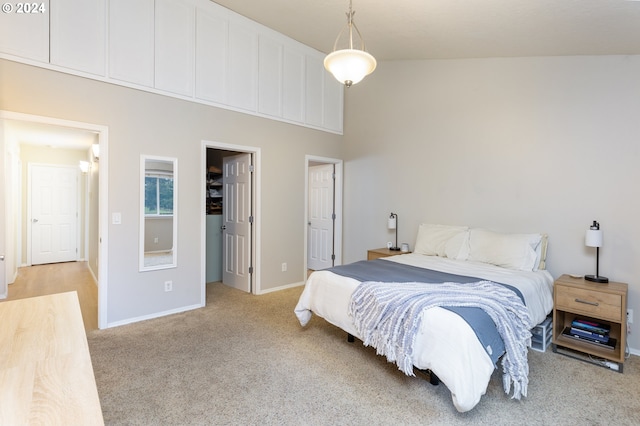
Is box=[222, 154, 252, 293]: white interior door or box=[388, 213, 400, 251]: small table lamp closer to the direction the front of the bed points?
the white interior door

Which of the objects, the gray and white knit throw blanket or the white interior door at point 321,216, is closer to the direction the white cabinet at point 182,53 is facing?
the gray and white knit throw blanket

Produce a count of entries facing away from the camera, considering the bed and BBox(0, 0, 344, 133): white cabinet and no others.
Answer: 0

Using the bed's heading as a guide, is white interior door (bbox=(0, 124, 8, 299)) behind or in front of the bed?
in front

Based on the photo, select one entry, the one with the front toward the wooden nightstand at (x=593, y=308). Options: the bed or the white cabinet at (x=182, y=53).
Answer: the white cabinet

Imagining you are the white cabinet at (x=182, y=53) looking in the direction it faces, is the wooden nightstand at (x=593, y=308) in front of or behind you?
in front

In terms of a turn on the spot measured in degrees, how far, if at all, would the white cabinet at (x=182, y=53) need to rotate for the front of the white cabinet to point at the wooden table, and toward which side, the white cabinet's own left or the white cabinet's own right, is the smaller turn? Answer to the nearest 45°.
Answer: approximately 45° to the white cabinet's own right

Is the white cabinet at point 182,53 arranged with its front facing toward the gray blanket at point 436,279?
yes

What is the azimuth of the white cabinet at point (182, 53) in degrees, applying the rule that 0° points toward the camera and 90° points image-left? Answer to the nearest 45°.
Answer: approximately 315°

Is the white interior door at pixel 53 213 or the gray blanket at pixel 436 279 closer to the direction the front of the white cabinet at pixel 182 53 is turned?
the gray blanket

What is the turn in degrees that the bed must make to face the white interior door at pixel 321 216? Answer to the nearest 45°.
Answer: approximately 90° to its right

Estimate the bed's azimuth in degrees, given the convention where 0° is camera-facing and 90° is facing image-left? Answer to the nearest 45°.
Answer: approximately 45°
